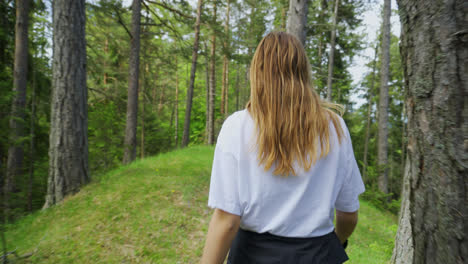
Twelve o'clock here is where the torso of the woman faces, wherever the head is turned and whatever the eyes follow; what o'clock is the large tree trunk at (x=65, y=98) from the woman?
The large tree trunk is roughly at 10 o'clock from the woman.

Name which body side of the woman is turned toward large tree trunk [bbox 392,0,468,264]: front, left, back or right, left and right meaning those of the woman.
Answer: right

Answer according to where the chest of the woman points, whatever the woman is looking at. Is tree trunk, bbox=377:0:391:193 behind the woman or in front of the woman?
in front

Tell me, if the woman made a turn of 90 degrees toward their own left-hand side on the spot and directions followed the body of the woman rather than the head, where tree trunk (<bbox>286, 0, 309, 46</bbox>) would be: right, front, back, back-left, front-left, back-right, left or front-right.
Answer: right

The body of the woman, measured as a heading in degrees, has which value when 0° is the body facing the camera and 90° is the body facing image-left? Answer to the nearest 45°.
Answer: approximately 180°

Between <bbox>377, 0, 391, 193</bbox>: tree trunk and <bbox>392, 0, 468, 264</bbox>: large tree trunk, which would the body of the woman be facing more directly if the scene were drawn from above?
the tree trunk

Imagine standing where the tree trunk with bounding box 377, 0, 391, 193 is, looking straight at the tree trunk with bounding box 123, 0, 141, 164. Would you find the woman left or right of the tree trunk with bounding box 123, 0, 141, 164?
left

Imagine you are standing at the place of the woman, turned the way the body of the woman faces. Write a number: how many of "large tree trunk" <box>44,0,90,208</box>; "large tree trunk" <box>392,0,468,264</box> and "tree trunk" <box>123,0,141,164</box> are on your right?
1

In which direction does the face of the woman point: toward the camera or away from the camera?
away from the camera

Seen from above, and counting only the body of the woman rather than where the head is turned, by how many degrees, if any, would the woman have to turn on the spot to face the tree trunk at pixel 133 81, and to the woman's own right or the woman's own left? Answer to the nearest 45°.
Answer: approximately 45° to the woman's own left
